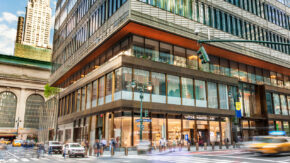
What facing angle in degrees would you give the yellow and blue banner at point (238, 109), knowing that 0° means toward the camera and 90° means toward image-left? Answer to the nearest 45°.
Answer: approximately 0°

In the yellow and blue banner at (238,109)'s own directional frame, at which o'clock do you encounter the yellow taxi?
The yellow taxi is roughly at 12 o'clock from the yellow and blue banner.

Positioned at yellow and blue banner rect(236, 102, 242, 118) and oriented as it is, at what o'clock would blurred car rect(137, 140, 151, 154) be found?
The blurred car is roughly at 1 o'clock from the yellow and blue banner.
